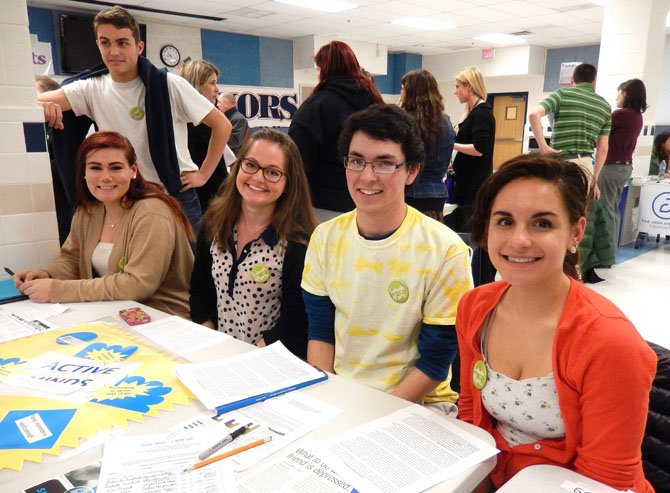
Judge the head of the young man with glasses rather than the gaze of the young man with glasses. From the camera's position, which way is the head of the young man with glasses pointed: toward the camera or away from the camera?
toward the camera

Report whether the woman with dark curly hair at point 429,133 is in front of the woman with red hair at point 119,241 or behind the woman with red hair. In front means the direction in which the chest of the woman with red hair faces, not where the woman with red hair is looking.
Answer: behind

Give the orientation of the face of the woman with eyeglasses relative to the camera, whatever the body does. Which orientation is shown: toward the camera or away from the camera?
toward the camera

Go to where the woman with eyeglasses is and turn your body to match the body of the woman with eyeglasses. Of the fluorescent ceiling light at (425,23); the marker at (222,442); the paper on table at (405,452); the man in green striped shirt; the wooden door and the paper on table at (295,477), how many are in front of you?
3

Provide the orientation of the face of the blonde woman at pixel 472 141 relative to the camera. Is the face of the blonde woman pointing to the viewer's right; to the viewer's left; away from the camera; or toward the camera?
to the viewer's left

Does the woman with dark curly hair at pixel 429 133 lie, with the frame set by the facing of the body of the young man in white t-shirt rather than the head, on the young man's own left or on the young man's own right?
on the young man's own left

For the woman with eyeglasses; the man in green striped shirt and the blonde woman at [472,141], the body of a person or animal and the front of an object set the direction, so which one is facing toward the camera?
the woman with eyeglasses

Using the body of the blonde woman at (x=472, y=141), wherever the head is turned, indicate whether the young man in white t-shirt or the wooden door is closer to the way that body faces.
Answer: the young man in white t-shirt

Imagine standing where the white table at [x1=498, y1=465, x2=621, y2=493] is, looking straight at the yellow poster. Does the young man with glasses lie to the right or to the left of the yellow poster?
right

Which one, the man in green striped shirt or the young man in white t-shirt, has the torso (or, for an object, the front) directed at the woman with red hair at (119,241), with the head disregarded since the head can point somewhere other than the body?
the young man in white t-shirt

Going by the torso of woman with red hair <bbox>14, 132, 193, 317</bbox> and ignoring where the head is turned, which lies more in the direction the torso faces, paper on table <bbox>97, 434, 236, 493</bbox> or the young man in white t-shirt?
the paper on table

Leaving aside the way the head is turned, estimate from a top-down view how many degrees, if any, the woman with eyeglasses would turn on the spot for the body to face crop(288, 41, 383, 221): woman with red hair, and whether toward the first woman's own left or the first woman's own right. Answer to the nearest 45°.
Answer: approximately 135° to the first woman's own left

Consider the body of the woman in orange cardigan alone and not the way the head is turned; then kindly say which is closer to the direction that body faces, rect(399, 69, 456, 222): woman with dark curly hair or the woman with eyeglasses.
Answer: the woman with eyeglasses

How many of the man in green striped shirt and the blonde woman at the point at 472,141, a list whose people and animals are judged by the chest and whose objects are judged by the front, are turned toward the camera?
0

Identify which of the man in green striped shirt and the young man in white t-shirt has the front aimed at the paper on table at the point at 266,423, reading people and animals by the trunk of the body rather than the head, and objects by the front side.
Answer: the young man in white t-shirt

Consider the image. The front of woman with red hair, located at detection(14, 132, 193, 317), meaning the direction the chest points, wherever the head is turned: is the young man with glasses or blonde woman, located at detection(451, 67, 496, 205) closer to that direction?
the young man with glasses

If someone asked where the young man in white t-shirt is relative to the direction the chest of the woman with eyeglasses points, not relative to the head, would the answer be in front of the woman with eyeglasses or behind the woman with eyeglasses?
behind
